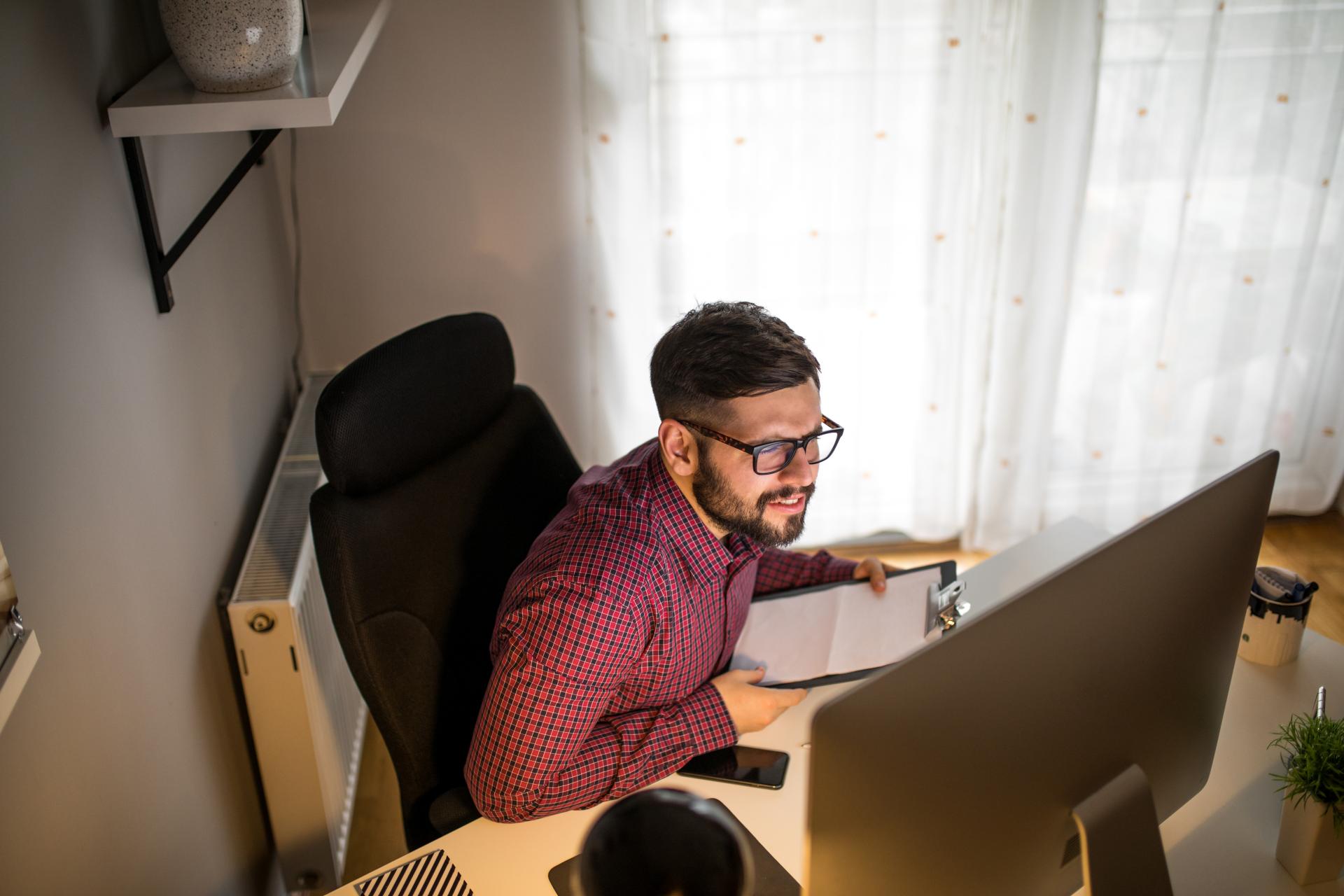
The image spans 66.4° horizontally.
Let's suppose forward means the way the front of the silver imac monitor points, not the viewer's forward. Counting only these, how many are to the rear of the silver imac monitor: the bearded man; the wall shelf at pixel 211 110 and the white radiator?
0

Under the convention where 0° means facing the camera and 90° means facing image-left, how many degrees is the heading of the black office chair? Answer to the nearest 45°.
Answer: approximately 315°

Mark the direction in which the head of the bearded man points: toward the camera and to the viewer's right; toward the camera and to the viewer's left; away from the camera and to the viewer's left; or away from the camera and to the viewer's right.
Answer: toward the camera and to the viewer's right

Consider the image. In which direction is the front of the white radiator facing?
to the viewer's right

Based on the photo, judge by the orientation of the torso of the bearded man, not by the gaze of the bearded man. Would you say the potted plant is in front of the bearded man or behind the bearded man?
in front

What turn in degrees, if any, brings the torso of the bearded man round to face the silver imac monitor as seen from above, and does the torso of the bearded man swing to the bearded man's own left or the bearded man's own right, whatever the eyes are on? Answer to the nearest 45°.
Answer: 0° — they already face it

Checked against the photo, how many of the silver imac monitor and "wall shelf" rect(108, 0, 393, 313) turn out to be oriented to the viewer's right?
1

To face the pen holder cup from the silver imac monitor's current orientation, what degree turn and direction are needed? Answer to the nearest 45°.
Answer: approximately 45° to its right

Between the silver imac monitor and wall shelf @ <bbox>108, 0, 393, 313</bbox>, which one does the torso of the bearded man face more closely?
the silver imac monitor

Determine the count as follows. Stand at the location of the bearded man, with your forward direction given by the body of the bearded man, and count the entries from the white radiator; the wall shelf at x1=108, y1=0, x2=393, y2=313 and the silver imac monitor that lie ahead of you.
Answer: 1

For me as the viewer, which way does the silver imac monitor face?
facing away from the viewer and to the left of the viewer

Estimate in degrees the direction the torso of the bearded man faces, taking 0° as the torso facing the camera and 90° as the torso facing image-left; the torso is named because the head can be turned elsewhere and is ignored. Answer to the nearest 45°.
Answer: approximately 315°

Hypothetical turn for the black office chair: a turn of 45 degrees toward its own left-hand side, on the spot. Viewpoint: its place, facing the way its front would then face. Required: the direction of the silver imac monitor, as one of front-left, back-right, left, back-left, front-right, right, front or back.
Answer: front-right

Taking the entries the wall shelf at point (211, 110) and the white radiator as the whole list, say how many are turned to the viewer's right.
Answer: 2

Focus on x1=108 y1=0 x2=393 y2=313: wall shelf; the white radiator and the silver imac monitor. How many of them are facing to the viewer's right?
2

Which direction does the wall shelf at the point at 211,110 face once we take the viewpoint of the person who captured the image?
facing to the right of the viewer

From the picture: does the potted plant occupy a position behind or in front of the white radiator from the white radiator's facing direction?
in front

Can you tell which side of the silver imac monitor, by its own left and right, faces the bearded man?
front
